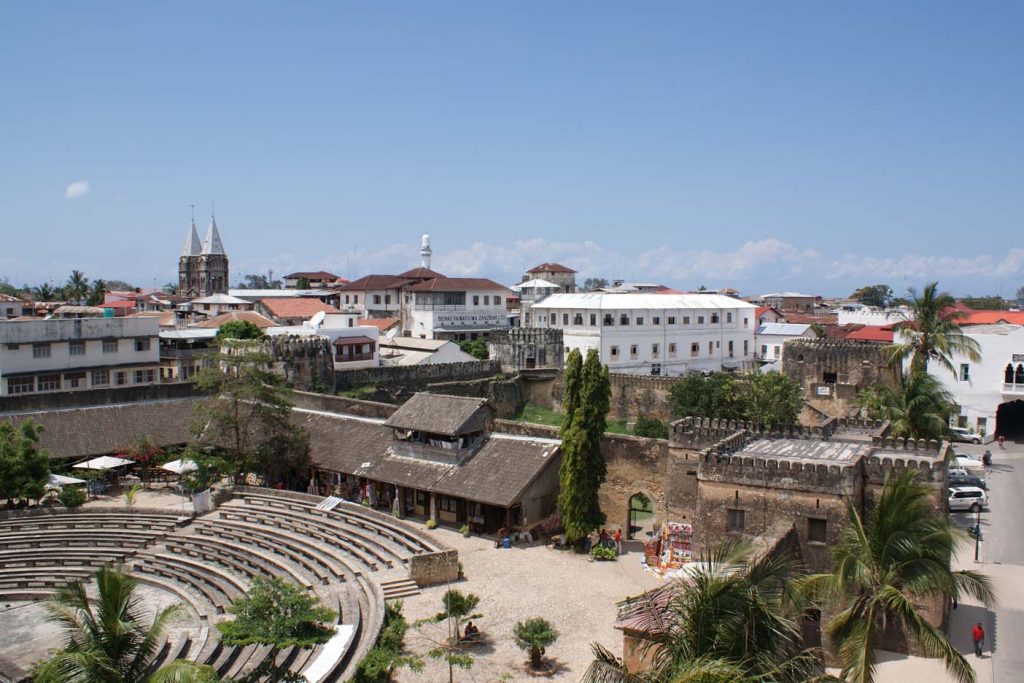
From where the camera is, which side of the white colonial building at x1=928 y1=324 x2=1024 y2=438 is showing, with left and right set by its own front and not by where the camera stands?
front

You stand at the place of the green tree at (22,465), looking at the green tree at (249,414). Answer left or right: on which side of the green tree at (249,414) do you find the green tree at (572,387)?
right

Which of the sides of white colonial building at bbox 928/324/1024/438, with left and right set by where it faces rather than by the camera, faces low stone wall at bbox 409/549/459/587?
front

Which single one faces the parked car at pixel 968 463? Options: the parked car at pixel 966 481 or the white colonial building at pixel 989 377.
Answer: the white colonial building

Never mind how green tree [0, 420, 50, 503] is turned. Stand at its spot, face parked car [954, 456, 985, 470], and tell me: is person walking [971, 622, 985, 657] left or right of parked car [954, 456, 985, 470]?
right

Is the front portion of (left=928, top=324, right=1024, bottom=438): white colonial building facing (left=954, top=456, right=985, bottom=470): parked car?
yes

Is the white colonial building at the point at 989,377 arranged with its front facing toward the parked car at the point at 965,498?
yes
